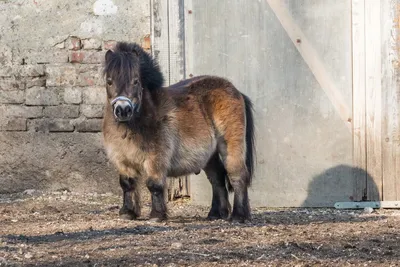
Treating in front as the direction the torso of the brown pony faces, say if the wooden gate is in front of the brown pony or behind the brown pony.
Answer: behind

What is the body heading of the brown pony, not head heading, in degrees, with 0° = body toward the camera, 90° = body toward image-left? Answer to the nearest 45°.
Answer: approximately 45°

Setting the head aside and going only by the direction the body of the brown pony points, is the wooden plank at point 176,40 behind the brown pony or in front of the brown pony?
behind
